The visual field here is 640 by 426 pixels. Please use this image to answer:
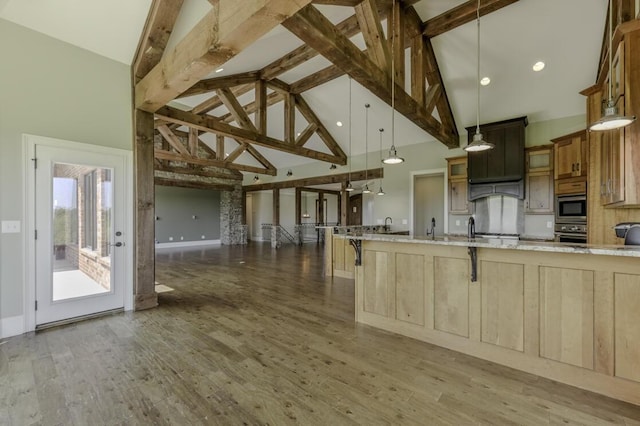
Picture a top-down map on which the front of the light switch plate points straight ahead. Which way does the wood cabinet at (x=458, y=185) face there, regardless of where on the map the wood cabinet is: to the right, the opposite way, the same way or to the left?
to the right

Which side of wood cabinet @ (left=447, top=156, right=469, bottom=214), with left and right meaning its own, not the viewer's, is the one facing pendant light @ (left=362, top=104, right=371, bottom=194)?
right

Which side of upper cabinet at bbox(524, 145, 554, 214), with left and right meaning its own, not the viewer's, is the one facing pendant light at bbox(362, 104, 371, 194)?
right

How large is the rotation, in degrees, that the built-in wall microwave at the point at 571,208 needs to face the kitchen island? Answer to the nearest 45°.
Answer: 0° — it already faces it
